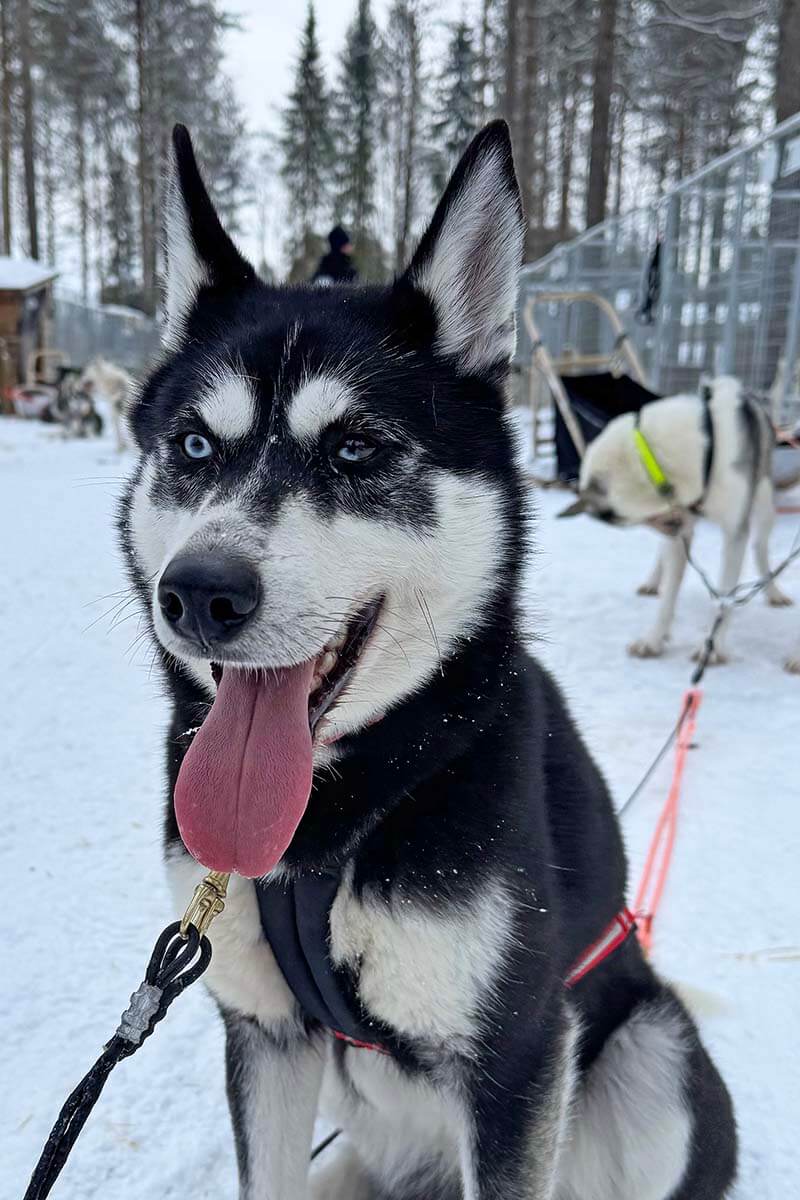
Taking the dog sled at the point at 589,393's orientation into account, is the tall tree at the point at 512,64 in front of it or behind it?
behind

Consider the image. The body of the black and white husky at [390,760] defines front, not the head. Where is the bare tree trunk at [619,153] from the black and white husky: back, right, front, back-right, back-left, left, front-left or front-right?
back-right

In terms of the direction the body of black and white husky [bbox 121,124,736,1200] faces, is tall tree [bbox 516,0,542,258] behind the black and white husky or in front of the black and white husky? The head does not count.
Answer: behind

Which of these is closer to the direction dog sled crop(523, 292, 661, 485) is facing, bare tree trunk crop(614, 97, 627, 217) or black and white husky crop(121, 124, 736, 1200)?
the black and white husky

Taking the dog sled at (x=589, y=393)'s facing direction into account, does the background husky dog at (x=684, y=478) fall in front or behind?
in front

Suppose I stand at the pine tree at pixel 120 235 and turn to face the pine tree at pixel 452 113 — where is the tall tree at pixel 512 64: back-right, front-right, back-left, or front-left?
front-right

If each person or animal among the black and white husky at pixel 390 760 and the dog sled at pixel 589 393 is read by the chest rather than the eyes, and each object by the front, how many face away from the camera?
0

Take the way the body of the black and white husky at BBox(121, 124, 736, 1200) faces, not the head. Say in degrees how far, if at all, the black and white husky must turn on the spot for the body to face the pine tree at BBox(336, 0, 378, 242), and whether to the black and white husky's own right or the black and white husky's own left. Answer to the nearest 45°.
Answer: approximately 135° to the black and white husky's own right

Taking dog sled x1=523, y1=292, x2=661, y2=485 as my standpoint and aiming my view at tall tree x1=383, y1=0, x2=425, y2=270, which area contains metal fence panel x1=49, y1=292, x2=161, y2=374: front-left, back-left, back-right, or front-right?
front-left

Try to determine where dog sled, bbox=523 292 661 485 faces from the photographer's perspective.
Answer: facing the viewer and to the right of the viewer

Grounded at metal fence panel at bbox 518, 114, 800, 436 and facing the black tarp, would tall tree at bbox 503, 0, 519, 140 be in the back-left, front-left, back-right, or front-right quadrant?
back-right

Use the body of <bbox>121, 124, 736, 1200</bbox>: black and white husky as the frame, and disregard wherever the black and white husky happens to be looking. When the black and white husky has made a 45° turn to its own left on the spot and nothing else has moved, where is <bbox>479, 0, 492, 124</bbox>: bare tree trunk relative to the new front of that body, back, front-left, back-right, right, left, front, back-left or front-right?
back

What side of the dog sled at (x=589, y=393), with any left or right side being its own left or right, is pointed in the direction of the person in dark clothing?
back

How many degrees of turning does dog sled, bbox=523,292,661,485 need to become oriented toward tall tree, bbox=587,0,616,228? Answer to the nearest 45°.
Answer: approximately 135° to its left

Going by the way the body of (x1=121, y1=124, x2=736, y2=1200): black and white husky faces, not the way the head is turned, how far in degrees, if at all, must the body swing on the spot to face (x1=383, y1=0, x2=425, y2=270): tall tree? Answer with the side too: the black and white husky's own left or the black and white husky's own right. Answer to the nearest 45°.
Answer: approximately 135° to the black and white husky's own right
